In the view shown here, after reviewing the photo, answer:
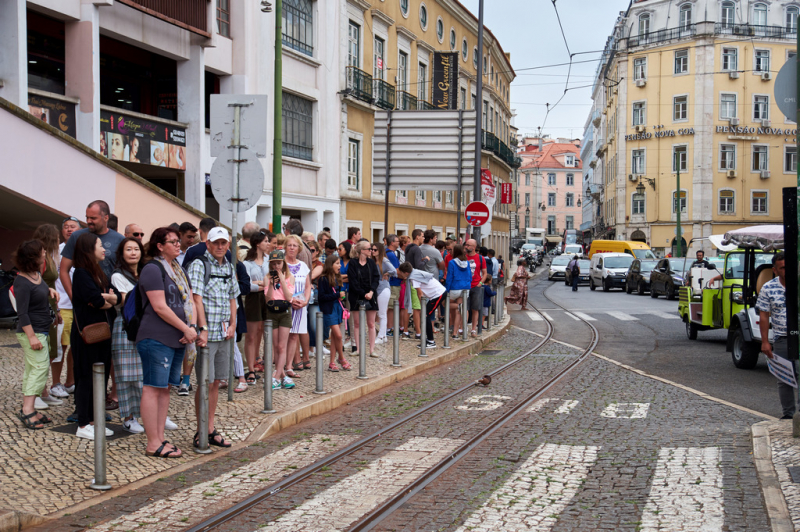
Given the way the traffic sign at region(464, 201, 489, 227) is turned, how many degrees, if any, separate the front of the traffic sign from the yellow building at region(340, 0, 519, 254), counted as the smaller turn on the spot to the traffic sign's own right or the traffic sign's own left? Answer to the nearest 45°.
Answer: approximately 180°

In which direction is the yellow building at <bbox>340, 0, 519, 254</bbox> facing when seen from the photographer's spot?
facing the viewer and to the right of the viewer

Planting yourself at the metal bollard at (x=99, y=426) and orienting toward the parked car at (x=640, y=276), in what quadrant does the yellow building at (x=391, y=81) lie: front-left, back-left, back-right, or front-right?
front-left

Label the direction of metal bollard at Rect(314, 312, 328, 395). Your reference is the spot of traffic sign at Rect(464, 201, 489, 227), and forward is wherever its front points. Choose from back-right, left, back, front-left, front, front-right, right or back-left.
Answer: front

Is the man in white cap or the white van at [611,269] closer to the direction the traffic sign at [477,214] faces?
the man in white cap

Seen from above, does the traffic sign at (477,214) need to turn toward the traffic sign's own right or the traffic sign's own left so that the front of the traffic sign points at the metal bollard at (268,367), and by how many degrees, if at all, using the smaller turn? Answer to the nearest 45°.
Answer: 0° — it already faces it

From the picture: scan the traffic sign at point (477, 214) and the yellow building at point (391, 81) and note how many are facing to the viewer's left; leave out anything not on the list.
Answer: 0

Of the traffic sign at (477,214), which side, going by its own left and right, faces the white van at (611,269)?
back

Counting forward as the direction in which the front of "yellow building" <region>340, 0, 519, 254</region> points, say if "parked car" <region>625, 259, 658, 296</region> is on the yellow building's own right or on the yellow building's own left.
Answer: on the yellow building's own left

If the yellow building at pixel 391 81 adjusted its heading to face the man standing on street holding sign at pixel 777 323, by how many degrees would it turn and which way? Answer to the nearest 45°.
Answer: approximately 45° to its right

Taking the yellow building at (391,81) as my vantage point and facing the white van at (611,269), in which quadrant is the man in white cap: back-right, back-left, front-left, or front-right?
back-right

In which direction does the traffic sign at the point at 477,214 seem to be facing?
toward the camera

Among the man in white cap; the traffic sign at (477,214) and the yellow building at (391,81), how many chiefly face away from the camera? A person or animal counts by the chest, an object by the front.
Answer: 0

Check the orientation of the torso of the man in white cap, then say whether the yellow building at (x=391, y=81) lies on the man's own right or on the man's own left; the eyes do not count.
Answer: on the man's own left

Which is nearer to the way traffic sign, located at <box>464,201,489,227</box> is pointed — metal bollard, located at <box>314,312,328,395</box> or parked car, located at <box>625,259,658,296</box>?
the metal bollard
